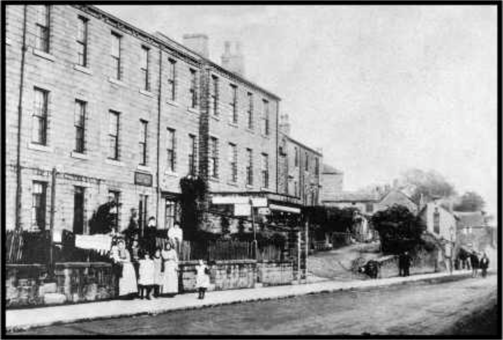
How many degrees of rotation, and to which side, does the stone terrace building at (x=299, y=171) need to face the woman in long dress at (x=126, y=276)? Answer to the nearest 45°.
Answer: approximately 45° to its right

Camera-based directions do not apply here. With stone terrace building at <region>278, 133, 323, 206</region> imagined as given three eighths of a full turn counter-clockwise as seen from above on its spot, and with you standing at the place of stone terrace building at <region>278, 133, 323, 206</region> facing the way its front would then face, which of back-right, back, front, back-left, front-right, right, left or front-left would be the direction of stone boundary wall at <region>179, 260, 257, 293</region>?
back

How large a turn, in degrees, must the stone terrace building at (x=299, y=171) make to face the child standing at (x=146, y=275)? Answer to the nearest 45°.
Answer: approximately 45° to its right

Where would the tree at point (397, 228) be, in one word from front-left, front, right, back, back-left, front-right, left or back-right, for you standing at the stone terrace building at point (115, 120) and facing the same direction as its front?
left

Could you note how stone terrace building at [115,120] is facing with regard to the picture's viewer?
facing the viewer and to the right of the viewer

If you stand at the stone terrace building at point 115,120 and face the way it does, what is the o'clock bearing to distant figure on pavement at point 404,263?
The distant figure on pavement is roughly at 9 o'clock from the stone terrace building.

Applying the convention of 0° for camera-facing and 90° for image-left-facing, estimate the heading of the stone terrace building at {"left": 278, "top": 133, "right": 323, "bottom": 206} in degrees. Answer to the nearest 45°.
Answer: approximately 315°

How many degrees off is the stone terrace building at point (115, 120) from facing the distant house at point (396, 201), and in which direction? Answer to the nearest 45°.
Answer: approximately 45° to its left
